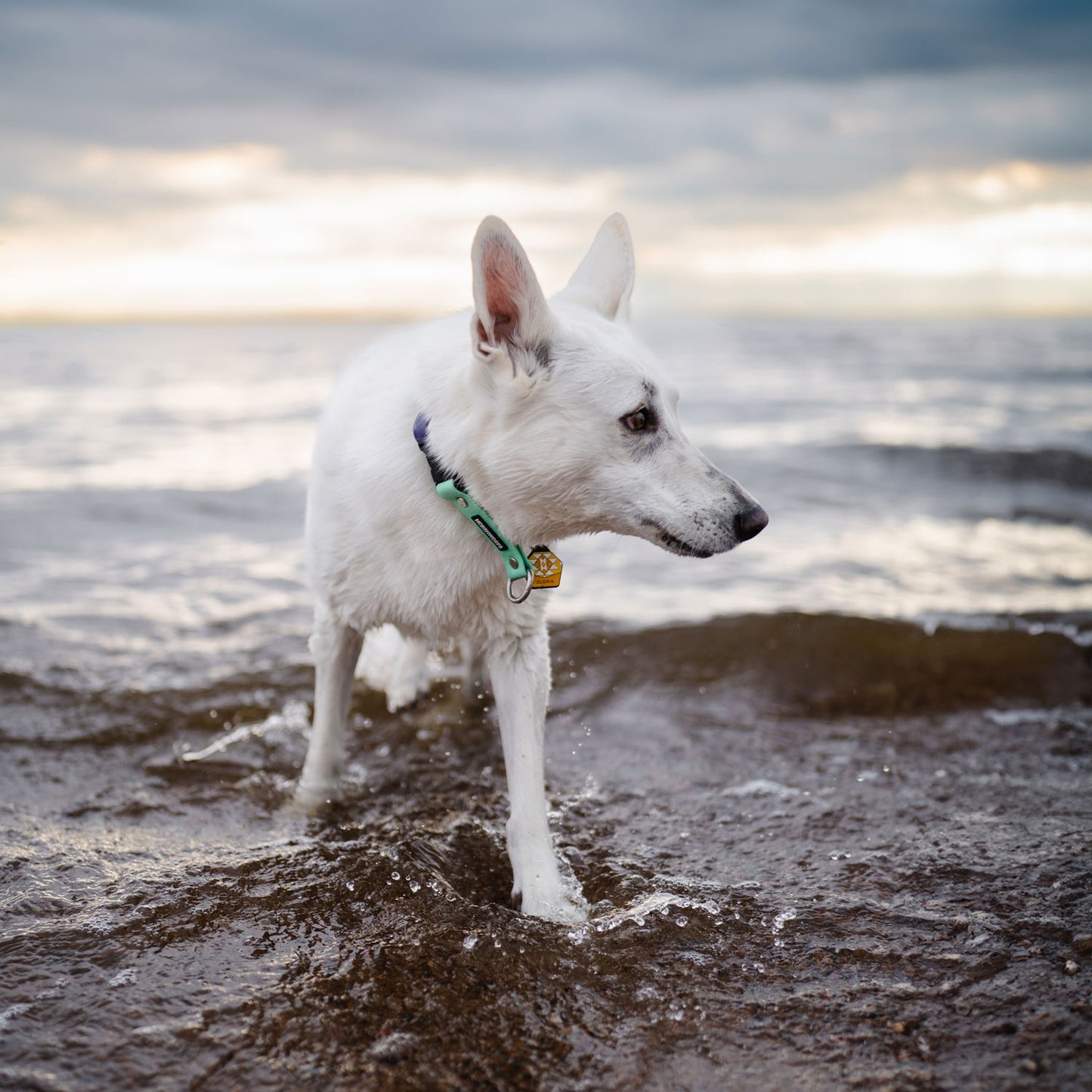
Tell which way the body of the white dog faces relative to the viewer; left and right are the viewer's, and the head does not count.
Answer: facing the viewer
